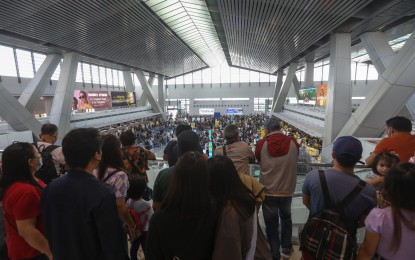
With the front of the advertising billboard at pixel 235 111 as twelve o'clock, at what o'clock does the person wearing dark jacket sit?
The person wearing dark jacket is roughly at 12 o'clock from the advertising billboard.

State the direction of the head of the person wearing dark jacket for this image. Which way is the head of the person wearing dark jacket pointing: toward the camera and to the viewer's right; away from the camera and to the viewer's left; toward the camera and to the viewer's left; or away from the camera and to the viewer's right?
away from the camera and to the viewer's right

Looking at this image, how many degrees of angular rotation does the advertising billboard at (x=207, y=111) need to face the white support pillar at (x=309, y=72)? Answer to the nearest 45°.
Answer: approximately 45° to its left

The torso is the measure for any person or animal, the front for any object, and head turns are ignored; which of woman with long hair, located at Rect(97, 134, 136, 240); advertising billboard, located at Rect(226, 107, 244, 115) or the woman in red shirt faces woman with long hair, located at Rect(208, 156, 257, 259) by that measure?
the advertising billboard

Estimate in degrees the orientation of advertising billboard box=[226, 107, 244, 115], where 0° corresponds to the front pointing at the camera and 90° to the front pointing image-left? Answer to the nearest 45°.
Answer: approximately 0°

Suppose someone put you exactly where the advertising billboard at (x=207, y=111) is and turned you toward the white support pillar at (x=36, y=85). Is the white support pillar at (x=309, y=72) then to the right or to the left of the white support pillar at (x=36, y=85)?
left

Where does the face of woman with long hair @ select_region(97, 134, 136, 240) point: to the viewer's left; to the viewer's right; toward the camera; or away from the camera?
away from the camera

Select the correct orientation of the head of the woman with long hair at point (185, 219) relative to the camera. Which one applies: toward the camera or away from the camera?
away from the camera

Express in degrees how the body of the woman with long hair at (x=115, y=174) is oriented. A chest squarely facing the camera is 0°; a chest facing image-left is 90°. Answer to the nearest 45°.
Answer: approximately 225°

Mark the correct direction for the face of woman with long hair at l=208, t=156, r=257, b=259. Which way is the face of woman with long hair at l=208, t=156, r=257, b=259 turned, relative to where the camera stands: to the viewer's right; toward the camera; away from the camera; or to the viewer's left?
away from the camera

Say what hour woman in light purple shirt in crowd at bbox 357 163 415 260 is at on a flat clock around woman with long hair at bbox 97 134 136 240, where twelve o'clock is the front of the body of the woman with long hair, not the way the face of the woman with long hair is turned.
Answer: The woman in light purple shirt in crowd is roughly at 3 o'clock from the woman with long hair.
